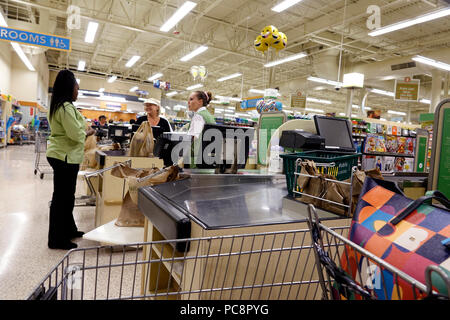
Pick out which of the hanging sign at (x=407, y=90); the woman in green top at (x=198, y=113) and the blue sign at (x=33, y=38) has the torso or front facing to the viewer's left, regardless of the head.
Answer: the woman in green top

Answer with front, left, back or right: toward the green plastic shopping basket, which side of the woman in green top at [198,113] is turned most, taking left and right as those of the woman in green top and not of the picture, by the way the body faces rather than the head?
left

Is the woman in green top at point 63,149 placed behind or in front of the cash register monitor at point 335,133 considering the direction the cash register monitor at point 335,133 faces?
in front

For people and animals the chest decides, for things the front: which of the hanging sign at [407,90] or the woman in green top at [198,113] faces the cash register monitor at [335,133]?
the hanging sign

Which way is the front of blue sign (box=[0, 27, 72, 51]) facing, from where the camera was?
facing the viewer and to the right of the viewer

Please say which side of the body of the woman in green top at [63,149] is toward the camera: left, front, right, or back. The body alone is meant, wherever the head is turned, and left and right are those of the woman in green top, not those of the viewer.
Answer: right

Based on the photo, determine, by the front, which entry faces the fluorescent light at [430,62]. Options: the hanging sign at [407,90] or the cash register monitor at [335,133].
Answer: the hanging sign

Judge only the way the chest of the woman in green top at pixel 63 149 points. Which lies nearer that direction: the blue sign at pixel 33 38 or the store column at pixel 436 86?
the store column

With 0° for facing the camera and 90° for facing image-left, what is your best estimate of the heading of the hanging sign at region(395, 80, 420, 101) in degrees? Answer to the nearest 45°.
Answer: approximately 0°

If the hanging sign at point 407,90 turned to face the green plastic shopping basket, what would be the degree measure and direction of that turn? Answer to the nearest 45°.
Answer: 0° — it already faces it

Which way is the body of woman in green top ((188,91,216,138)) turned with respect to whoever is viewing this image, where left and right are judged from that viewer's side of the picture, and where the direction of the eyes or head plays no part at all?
facing to the left of the viewer

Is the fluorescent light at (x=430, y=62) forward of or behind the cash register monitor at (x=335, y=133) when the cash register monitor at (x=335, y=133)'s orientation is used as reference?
behind

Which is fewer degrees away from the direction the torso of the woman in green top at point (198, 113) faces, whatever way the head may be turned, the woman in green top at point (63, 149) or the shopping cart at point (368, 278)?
the woman in green top
